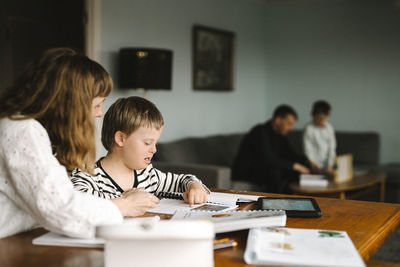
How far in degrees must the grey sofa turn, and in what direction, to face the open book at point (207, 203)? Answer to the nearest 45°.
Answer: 0° — it already faces it

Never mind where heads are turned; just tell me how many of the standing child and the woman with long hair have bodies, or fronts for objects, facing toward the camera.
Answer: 1

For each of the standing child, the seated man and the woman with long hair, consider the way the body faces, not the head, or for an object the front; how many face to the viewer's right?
2

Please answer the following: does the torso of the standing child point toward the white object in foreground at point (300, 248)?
yes

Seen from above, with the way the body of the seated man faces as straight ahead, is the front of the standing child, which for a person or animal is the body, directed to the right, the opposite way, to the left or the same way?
to the right

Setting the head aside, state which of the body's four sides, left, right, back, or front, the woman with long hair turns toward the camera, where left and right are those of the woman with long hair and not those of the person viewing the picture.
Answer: right

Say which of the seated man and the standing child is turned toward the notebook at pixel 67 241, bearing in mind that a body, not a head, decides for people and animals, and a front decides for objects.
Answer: the standing child
